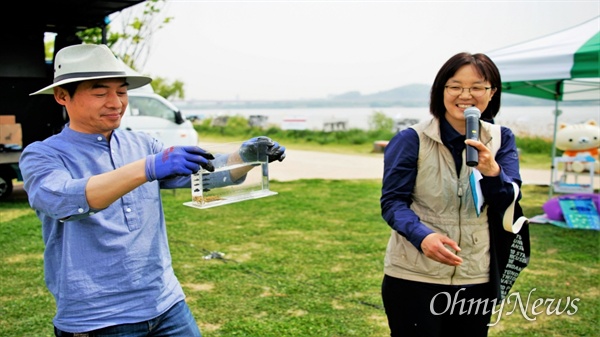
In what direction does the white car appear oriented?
to the viewer's right

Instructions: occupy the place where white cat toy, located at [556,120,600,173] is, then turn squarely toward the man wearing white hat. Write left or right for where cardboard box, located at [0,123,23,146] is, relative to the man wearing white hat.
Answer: right

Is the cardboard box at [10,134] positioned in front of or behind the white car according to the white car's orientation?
behind

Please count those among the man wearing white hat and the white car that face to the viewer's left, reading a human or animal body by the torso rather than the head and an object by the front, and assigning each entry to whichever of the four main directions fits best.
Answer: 0

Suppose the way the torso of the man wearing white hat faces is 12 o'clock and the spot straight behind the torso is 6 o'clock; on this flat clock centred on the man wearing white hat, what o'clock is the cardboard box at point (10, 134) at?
The cardboard box is roughly at 7 o'clock from the man wearing white hat.

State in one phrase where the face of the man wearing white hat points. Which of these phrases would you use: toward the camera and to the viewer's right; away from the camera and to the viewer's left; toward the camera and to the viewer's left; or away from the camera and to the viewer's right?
toward the camera and to the viewer's right

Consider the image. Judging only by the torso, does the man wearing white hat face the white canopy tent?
no

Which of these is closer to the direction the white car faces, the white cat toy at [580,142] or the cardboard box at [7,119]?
the white cat toy

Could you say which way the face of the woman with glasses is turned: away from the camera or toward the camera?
toward the camera

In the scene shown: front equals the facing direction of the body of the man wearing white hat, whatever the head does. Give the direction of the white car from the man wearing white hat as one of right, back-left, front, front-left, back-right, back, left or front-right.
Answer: back-left

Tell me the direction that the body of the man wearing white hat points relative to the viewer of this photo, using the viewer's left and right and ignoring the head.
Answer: facing the viewer and to the right of the viewer

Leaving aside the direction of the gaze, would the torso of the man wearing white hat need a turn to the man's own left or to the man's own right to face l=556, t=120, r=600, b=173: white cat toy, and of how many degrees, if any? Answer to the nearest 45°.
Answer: approximately 90° to the man's own left

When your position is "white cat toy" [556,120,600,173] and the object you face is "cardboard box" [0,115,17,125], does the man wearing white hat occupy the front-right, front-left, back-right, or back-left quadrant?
front-left

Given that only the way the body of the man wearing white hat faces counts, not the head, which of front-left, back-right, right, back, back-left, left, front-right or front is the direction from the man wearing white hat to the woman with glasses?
front-left

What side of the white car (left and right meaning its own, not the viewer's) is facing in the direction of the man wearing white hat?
right

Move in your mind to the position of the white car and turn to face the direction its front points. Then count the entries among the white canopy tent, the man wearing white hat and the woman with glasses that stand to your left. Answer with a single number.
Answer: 0

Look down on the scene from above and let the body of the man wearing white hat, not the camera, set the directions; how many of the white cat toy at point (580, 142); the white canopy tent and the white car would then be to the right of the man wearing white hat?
0
